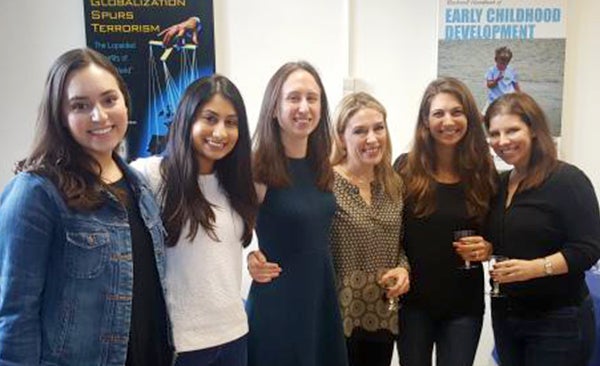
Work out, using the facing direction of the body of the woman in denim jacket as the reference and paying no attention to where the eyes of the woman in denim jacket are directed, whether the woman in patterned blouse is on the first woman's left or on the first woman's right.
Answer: on the first woman's left

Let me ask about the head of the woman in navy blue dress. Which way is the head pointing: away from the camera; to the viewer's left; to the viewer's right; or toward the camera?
toward the camera

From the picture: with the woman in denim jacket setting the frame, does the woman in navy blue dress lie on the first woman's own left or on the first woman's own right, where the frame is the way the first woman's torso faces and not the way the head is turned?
on the first woman's own left

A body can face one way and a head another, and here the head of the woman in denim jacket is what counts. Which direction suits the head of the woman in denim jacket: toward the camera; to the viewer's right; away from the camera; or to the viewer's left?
toward the camera
